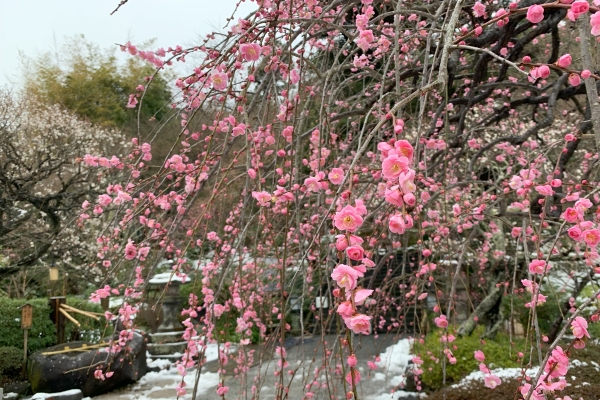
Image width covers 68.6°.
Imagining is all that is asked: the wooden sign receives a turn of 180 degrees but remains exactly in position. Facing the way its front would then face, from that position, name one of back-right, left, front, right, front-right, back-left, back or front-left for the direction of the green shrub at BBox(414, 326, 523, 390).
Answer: back-right

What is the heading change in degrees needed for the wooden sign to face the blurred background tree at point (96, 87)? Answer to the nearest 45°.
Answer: approximately 180°

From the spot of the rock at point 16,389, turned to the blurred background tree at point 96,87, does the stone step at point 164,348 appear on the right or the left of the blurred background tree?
right

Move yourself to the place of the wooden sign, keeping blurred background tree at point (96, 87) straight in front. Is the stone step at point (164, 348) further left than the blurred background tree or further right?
right

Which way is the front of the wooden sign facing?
toward the camera

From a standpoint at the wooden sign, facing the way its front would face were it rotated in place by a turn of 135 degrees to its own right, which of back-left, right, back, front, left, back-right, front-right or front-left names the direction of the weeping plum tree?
back-left
